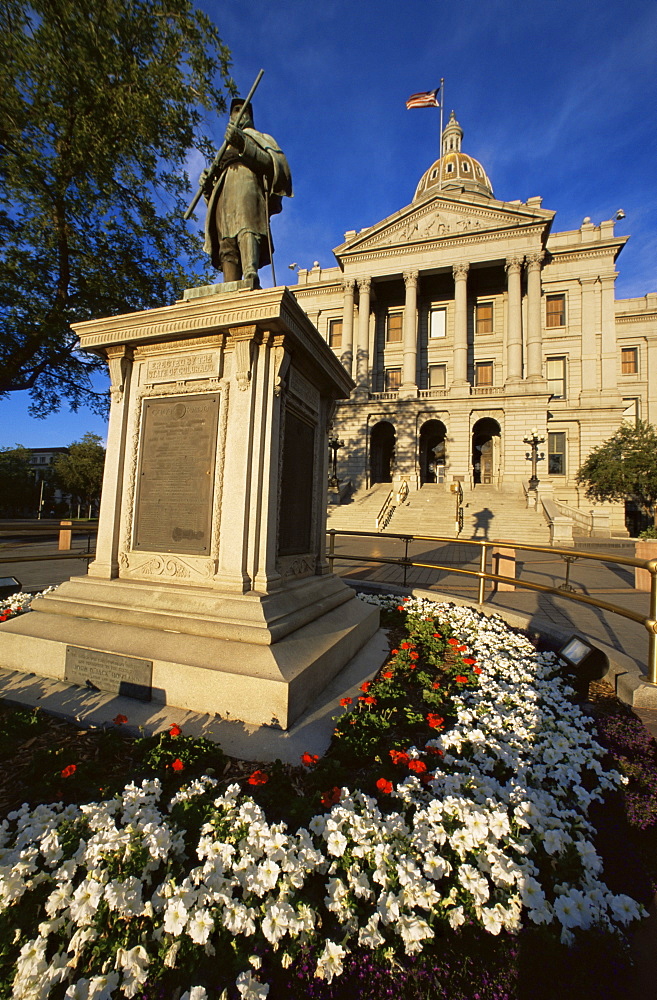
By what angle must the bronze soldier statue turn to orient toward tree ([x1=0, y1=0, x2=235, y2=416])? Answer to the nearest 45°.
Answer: approximately 90° to its right

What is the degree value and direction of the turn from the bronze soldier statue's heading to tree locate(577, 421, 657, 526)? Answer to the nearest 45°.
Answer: approximately 180°

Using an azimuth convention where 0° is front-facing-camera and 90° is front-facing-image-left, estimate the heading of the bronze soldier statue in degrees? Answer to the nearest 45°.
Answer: approximately 45°

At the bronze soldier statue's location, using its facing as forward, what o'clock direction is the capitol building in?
The capitol building is roughly at 6 o'clock from the bronze soldier statue.

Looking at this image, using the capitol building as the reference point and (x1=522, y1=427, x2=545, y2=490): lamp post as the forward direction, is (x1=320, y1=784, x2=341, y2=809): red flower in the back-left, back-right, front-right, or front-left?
front-right

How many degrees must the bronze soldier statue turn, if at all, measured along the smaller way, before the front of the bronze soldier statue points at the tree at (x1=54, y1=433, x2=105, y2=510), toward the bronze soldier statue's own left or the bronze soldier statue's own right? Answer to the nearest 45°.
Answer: approximately 135° to the bronze soldier statue's own right

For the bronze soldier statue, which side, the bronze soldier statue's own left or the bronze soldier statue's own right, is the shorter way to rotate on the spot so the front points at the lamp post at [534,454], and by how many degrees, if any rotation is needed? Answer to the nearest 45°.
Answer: approximately 180°
